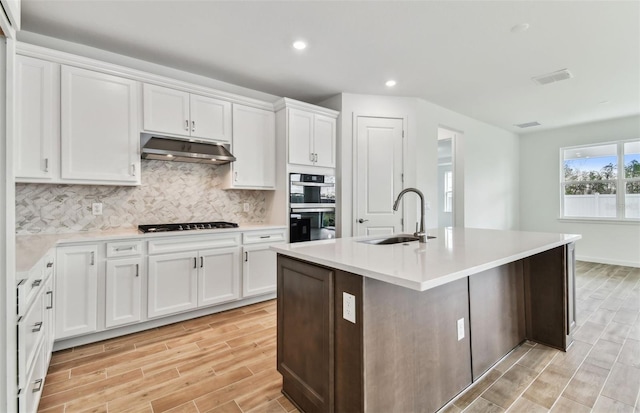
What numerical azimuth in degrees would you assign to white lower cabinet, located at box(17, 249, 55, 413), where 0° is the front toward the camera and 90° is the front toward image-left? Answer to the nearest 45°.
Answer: approximately 270°

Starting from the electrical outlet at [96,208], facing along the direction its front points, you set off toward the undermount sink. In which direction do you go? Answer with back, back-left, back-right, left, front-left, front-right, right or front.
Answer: front-left

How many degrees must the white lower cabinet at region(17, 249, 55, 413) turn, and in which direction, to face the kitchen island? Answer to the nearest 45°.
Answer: approximately 45° to its right

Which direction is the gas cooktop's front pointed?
toward the camera

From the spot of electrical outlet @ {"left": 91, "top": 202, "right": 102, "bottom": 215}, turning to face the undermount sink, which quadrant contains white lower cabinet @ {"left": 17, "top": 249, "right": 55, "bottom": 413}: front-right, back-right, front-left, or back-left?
front-right

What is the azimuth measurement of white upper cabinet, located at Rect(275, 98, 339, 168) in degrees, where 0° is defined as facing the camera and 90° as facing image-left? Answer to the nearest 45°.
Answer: approximately 315°

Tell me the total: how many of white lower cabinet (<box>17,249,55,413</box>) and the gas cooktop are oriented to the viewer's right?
1

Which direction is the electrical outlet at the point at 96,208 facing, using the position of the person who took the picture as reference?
facing the viewer

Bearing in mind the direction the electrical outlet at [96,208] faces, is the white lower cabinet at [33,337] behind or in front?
in front

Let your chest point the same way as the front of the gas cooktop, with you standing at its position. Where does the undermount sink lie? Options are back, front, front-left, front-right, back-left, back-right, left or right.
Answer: front-left
